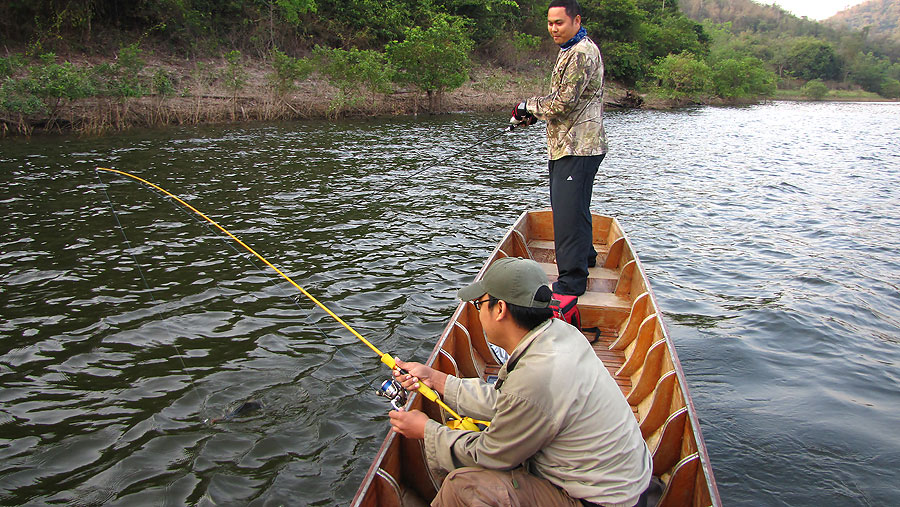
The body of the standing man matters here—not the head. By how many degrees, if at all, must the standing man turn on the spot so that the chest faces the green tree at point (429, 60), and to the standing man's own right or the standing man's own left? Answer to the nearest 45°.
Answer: approximately 90° to the standing man's own right

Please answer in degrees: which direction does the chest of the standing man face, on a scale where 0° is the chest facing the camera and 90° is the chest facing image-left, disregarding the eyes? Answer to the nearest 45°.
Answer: approximately 90°

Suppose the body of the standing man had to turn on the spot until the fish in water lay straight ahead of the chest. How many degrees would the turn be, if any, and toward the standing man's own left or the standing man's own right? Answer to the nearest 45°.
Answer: approximately 45° to the standing man's own left

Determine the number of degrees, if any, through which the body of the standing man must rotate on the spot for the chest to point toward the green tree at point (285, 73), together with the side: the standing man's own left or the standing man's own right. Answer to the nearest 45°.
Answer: approximately 45° to the standing man's own right

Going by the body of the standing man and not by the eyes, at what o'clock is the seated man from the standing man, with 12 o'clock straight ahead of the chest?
The seated man is roughly at 9 o'clock from the standing man.

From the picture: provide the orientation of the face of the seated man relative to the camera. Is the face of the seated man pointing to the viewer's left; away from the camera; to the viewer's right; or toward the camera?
to the viewer's left

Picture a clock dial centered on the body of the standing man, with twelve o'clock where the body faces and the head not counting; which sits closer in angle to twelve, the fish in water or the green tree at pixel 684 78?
the fish in water

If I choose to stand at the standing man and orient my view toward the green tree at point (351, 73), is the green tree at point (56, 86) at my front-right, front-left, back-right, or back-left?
front-left

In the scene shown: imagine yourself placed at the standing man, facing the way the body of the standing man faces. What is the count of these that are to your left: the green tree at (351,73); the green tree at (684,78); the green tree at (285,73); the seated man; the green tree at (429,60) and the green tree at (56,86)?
1

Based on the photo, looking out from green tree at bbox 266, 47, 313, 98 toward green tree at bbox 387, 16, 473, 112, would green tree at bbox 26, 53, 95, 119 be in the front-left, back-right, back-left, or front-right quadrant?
back-right

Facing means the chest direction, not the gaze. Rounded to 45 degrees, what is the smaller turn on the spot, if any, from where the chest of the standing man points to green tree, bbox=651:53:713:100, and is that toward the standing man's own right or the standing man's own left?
approximately 90° to the standing man's own right
